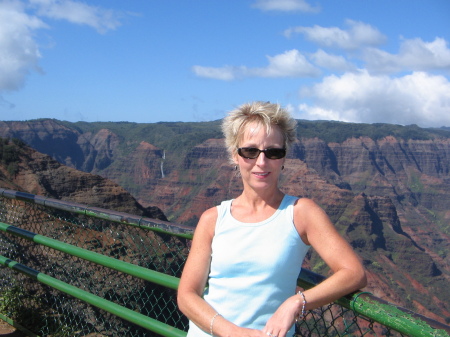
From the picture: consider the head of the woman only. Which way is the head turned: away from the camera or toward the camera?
toward the camera

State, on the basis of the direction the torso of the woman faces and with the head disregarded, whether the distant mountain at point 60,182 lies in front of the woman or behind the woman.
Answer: behind

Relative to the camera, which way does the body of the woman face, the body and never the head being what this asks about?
toward the camera
